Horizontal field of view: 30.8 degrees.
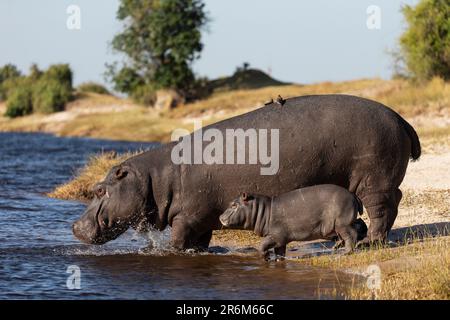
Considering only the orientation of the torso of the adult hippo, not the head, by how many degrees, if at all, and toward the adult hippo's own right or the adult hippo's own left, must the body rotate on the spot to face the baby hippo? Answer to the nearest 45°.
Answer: approximately 90° to the adult hippo's own left

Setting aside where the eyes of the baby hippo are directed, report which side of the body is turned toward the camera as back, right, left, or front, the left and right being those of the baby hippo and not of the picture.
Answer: left

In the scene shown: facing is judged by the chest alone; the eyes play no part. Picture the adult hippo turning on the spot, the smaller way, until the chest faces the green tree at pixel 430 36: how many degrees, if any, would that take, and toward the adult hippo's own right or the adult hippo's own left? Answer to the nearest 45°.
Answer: approximately 90° to the adult hippo's own right

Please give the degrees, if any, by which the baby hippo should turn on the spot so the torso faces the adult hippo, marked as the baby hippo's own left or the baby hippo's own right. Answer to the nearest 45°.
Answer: approximately 90° to the baby hippo's own right

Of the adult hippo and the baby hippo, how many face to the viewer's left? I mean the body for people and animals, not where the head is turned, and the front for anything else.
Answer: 2

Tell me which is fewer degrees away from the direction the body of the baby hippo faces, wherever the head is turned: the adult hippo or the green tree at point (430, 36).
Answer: the adult hippo

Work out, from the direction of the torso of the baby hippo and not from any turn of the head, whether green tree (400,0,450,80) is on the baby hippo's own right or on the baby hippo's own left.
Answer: on the baby hippo's own right

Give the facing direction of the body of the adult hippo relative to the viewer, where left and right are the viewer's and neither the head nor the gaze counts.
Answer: facing to the left of the viewer
